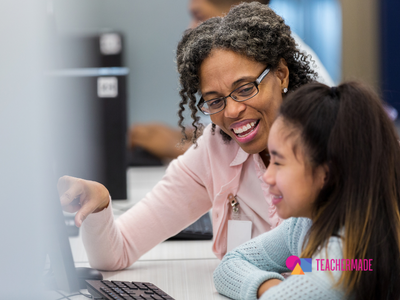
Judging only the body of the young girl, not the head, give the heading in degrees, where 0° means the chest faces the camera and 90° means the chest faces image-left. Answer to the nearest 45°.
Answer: approximately 90°

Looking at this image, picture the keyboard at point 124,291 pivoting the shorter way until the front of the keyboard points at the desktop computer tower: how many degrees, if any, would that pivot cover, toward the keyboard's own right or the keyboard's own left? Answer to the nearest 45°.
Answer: approximately 90° to the keyboard's own left

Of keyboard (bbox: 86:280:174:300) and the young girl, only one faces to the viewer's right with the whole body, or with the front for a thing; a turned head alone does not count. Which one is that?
the keyboard

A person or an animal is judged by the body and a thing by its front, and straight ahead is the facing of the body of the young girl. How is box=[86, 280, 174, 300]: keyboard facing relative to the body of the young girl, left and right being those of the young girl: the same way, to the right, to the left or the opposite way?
the opposite way

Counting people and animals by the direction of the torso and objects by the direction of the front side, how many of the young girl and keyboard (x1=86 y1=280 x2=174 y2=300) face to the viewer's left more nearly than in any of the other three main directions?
1

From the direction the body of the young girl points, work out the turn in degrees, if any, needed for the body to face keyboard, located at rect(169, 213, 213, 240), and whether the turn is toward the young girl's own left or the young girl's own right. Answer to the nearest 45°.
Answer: approximately 45° to the young girl's own right

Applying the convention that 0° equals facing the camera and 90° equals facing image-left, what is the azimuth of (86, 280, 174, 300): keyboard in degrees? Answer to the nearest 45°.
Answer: approximately 270°
